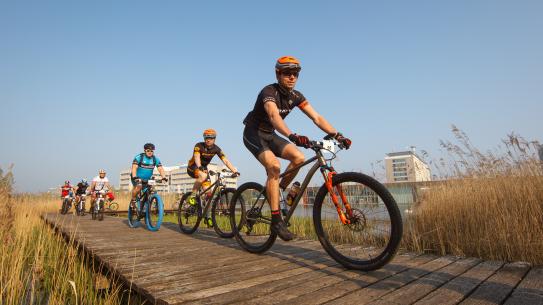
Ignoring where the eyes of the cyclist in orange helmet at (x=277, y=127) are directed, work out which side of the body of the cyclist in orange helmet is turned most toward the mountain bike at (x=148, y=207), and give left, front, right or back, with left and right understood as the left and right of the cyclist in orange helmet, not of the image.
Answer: back

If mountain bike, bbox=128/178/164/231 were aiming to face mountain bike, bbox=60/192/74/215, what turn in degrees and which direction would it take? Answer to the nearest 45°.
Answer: approximately 135° to its left

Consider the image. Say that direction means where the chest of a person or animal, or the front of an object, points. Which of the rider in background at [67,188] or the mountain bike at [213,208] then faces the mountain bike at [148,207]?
the rider in background

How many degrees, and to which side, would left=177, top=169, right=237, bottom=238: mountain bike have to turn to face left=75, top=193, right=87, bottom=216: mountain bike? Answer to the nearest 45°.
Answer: approximately 180°

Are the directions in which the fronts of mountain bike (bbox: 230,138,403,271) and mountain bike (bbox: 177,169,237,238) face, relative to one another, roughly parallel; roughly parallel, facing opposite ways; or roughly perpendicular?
roughly parallel

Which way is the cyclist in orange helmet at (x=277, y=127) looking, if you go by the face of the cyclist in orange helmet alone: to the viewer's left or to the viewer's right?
to the viewer's right

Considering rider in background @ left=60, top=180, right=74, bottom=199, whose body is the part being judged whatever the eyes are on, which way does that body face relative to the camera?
toward the camera

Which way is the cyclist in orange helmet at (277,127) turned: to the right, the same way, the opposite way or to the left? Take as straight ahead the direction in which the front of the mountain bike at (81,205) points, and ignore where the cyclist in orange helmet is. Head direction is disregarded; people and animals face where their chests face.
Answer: the same way

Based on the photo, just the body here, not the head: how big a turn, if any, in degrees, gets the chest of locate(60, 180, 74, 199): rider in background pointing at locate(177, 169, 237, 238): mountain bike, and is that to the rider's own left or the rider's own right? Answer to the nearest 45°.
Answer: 0° — they already face it

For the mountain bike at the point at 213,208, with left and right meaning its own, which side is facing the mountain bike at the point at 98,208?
back

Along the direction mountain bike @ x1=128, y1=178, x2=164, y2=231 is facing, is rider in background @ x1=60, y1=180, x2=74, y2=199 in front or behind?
behind

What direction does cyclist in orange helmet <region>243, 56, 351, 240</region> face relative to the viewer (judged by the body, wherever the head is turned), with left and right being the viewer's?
facing the viewer and to the right of the viewer

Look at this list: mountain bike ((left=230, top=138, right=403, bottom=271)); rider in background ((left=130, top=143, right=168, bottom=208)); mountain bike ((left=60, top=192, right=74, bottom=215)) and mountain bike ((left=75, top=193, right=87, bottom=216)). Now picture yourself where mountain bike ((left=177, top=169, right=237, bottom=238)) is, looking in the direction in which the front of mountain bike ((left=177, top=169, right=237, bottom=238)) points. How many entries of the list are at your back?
3

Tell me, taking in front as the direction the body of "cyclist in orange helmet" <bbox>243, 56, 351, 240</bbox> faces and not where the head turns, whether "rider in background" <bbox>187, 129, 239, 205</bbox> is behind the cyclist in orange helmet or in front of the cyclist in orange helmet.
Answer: behind

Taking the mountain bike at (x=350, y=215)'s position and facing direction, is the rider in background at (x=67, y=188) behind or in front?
behind

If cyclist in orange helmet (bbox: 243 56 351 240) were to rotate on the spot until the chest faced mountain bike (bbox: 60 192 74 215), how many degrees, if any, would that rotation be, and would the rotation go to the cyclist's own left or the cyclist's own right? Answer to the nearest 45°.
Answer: approximately 180°

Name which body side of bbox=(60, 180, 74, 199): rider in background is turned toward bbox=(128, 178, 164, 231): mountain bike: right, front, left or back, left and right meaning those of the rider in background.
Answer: front

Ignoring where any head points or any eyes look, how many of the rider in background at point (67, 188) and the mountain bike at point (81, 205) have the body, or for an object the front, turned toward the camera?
2
